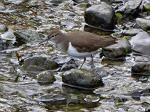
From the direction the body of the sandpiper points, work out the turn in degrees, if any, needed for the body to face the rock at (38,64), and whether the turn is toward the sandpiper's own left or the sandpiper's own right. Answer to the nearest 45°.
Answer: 0° — it already faces it

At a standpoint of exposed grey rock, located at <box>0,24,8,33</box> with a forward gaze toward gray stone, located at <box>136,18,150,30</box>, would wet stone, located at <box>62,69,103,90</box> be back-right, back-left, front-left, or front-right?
front-right

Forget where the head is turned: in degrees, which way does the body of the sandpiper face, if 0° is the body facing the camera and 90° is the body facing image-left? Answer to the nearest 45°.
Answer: approximately 90°

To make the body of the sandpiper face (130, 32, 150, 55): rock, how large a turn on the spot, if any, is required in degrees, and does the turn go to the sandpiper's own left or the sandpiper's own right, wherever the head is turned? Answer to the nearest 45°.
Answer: approximately 135° to the sandpiper's own right

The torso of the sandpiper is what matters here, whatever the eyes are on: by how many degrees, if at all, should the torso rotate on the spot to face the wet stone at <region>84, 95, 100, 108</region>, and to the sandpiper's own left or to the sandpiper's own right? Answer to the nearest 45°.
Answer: approximately 90° to the sandpiper's own left

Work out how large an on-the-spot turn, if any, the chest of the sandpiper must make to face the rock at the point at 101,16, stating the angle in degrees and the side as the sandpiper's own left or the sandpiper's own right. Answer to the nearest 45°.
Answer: approximately 90° to the sandpiper's own right

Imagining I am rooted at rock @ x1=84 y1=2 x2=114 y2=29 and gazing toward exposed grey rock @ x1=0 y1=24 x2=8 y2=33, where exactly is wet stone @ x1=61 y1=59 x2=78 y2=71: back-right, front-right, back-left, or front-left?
front-left

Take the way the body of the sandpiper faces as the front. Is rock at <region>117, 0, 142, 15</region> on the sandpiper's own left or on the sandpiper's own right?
on the sandpiper's own right
